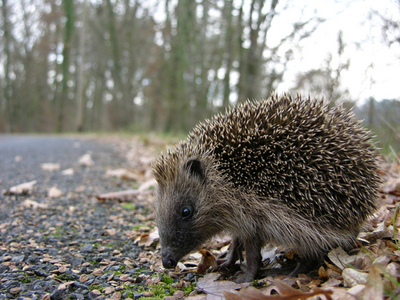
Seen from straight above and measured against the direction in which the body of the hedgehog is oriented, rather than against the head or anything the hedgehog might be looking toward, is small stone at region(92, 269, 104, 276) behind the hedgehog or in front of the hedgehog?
in front

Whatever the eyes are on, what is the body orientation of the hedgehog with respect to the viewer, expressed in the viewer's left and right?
facing to the left of the viewer

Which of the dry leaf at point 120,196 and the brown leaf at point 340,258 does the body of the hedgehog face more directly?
the dry leaf

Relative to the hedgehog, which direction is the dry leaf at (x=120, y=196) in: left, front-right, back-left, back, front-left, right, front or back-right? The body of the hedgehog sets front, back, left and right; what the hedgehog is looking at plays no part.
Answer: front-right

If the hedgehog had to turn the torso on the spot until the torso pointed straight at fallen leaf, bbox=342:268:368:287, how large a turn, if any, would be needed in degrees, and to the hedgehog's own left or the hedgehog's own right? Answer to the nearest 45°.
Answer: approximately 135° to the hedgehog's own left

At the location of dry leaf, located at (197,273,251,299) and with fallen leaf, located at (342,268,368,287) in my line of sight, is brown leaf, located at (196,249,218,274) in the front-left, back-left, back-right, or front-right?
back-left
